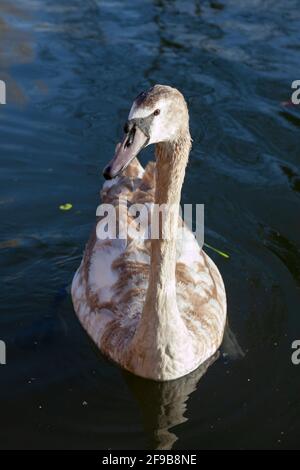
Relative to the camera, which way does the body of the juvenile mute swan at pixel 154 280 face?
toward the camera

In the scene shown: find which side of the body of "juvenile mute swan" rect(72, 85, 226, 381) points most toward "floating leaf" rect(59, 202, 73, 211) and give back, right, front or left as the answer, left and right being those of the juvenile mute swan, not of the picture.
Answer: back

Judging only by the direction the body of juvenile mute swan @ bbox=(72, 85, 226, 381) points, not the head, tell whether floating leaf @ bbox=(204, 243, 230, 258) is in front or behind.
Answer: behind
